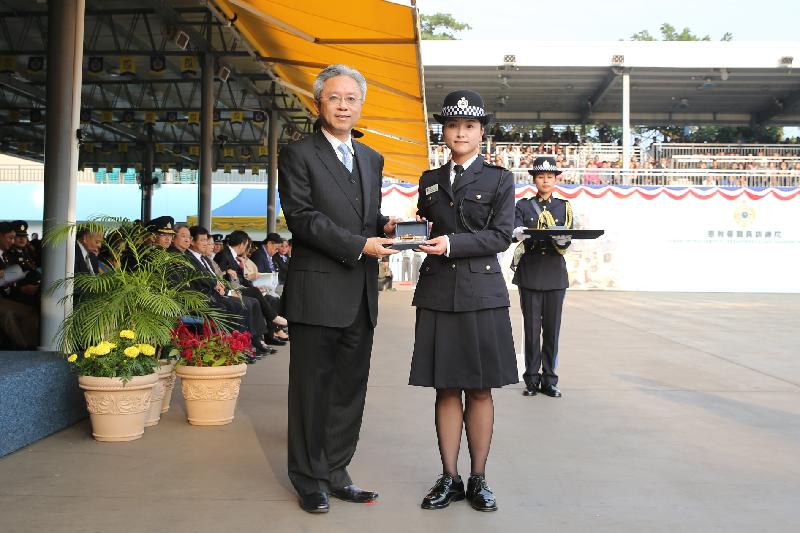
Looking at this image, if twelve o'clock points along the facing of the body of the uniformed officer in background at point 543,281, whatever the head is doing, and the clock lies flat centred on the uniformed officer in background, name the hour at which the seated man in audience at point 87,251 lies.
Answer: The seated man in audience is roughly at 3 o'clock from the uniformed officer in background.

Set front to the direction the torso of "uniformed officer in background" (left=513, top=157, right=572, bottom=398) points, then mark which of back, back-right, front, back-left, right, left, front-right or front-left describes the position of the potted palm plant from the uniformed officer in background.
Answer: front-right

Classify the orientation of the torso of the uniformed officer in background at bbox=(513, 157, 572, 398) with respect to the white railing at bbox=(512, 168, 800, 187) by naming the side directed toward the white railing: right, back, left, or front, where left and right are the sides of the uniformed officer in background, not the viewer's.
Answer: back

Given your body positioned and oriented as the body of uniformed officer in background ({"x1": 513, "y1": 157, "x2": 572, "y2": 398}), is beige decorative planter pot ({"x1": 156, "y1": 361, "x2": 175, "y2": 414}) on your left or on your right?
on your right

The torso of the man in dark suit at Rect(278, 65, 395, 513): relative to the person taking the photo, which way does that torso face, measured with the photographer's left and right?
facing the viewer and to the right of the viewer

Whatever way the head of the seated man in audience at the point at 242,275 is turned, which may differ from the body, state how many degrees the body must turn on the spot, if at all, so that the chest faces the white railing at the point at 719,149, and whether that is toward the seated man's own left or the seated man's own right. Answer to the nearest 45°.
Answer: approximately 45° to the seated man's own left

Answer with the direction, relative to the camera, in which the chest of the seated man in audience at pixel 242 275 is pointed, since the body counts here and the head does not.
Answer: to the viewer's right

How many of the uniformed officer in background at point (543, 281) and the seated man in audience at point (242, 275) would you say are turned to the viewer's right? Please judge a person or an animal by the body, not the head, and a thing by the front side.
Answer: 1

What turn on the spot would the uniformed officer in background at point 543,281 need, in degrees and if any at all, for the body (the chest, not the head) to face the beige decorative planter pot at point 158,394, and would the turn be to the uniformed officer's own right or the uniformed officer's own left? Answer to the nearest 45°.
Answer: approximately 45° to the uniformed officer's own right

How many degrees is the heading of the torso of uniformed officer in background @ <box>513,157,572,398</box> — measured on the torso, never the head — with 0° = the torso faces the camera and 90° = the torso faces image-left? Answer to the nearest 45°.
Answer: approximately 0°
